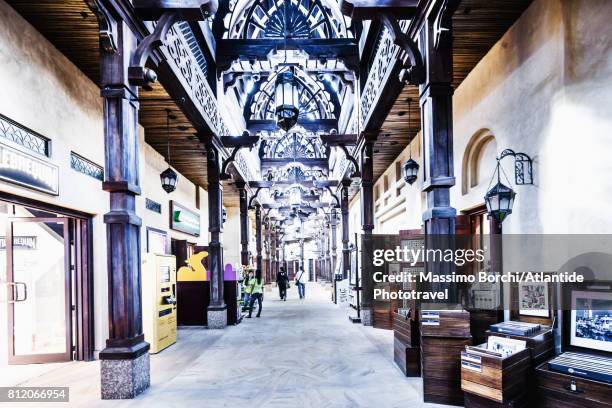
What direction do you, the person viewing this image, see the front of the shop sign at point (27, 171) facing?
facing the viewer and to the right of the viewer

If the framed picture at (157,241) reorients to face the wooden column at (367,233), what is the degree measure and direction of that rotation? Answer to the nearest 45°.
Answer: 0° — it already faces it

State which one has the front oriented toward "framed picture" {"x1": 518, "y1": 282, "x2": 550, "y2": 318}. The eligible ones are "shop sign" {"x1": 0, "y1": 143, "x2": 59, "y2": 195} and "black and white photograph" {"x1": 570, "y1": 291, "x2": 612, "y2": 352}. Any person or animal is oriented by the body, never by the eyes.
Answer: the shop sign

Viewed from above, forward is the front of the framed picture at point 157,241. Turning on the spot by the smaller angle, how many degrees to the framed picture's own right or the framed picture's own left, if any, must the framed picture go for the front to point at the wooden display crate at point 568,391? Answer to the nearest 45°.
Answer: approximately 45° to the framed picture's own right

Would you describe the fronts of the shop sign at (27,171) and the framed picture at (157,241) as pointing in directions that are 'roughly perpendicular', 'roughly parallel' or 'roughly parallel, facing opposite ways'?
roughly parallel

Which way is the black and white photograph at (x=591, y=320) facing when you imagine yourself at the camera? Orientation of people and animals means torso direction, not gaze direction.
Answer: facing the viewer and to the left of the viewer
